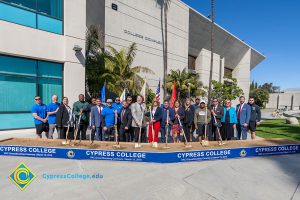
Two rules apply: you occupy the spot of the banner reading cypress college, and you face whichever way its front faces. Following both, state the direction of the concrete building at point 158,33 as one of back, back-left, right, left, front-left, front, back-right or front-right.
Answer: back

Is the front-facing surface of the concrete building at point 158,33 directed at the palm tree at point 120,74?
no

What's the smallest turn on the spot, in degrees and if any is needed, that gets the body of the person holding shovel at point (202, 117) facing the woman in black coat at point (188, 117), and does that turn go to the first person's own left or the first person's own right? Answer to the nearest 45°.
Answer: approximately 135° to the first person's own right

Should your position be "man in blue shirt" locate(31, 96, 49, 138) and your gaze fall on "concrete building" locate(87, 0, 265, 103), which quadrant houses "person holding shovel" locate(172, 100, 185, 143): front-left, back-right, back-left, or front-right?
front-right

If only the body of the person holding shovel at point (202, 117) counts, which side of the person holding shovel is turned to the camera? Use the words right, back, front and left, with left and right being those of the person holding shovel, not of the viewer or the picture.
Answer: front

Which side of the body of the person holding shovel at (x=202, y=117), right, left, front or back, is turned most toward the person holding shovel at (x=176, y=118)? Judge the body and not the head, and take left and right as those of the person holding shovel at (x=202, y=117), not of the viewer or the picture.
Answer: right

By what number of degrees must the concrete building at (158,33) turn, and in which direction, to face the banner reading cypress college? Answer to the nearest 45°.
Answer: approximately 45° to its right

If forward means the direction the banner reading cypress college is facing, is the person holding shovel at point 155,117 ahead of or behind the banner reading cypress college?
behind

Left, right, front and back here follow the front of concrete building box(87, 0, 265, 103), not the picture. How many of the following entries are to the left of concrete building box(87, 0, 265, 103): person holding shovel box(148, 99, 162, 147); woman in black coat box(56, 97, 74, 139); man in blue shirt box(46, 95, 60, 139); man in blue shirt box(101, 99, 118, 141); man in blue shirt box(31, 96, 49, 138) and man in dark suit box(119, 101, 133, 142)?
0

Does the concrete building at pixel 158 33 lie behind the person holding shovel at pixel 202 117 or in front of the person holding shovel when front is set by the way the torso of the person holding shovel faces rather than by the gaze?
behind

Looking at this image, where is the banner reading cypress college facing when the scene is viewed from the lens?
facing the viewer

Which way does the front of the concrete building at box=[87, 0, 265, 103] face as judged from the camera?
facing the viewer and to the right of the viewer

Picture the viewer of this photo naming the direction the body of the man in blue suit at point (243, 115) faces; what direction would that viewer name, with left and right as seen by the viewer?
facing the viewer and to the left of the viewer

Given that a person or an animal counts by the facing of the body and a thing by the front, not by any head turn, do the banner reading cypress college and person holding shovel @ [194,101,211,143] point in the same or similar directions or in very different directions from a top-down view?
same or similar directions

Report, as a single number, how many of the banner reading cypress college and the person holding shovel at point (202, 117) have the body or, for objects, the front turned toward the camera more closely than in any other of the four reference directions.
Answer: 2
